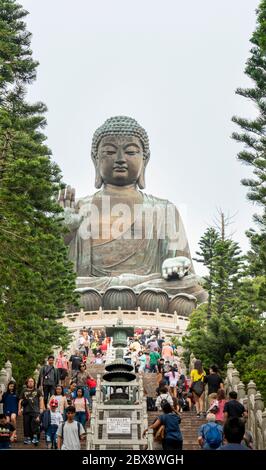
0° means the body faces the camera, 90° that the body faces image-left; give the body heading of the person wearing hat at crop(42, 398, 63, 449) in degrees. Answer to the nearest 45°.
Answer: approximately 0°

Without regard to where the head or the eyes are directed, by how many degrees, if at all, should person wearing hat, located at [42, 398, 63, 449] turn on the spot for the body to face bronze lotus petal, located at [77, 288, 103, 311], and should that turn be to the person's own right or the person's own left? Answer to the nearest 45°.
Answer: approximately 180°

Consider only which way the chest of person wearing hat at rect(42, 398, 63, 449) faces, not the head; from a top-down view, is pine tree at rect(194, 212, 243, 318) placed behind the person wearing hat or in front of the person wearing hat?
behind

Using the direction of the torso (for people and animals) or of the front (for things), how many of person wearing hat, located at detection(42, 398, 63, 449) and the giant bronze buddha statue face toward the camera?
2

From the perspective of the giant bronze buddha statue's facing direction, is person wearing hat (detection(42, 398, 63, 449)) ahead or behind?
ahead

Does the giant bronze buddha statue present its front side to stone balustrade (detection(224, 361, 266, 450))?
yes

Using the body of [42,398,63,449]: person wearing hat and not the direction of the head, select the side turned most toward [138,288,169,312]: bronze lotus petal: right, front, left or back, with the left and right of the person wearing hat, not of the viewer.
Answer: back

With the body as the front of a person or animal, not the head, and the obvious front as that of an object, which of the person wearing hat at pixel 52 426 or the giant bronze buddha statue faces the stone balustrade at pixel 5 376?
the giant bronze buddha statue
